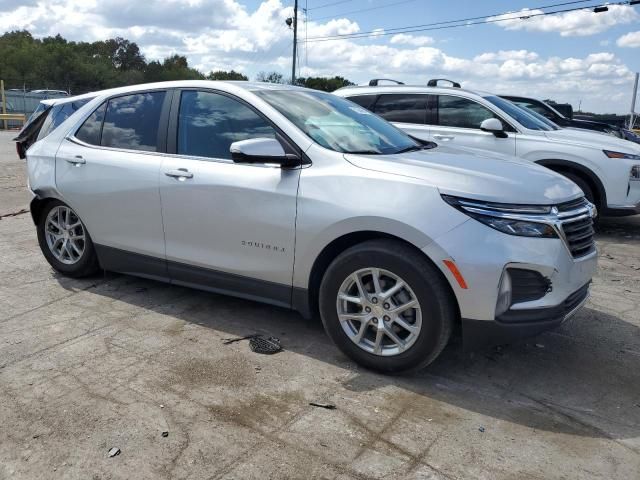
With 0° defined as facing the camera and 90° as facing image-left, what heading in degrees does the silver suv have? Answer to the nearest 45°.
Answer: approximately 315°

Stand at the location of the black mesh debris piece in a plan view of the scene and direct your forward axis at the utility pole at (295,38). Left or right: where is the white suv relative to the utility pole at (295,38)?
right

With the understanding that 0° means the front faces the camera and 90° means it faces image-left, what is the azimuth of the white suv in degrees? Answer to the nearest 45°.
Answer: approximately 315°

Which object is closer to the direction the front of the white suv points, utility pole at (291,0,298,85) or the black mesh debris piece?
the black mesh debris piece

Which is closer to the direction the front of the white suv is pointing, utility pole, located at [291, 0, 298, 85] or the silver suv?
the silver suv

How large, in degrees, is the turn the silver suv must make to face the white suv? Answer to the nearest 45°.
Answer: approximately 90° to its left

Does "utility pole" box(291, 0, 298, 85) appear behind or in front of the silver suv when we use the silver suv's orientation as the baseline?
behind
